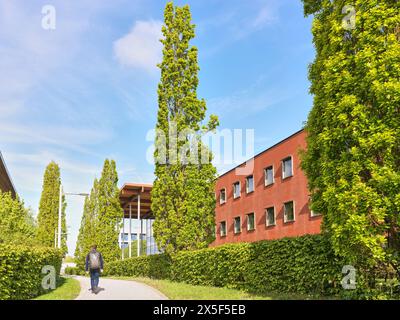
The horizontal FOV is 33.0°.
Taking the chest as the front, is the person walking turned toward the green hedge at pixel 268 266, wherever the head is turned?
no

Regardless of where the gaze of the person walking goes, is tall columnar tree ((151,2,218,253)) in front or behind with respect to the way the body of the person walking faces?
in front

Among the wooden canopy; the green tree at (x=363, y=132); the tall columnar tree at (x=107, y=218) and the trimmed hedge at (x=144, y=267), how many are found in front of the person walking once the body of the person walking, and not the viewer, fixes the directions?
3

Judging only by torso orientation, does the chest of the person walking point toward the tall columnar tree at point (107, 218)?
yes

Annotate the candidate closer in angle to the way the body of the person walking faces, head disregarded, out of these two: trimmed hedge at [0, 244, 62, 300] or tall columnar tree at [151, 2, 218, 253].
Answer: the tall columnar tree

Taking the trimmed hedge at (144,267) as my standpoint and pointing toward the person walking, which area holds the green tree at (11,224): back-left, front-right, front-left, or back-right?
front-right

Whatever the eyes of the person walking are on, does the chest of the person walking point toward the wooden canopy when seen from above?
yes

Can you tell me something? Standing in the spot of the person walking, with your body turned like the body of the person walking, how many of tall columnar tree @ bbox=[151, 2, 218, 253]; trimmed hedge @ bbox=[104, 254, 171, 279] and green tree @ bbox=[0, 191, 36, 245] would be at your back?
0

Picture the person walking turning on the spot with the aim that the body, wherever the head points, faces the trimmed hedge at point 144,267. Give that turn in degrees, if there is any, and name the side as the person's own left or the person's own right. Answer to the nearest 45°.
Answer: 0° — they already face it

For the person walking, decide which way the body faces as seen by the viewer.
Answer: away from the camera

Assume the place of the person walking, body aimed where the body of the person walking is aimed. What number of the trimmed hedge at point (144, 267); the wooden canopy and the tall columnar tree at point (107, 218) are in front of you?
3

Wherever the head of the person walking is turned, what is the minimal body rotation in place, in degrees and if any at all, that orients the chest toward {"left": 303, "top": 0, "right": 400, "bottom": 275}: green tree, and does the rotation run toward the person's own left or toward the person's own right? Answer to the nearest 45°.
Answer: approximately 135° to the person's own right
